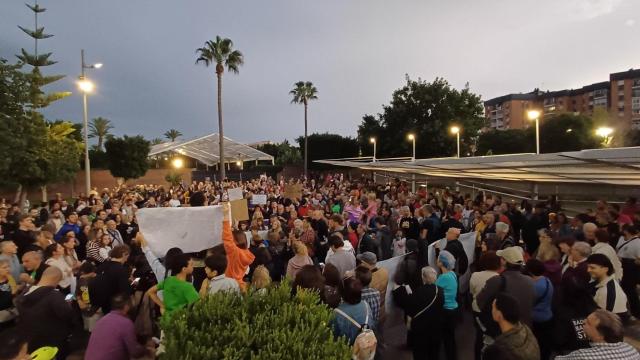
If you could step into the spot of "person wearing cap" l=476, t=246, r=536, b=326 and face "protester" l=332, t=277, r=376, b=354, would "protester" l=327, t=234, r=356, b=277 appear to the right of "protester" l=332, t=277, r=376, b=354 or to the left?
right

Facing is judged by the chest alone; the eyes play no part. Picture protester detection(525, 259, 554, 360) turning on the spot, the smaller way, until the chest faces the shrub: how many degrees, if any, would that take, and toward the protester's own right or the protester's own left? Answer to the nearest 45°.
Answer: approximately 90° to the protester's own left

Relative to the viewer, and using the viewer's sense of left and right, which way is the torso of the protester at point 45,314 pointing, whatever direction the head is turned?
facing away from the viewer and to the right of the viewer

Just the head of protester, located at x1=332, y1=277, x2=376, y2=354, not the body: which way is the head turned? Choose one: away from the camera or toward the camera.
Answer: away from the camera

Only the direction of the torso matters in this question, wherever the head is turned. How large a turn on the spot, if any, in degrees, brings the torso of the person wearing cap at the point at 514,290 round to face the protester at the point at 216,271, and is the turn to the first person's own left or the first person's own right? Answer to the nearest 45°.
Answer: approximately 90° to the first person's own left

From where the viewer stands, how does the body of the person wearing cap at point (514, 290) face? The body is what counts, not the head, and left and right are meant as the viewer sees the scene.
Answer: facing away from the viewer and to the left of the viewer

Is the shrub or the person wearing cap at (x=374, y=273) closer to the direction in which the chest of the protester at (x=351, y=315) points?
the person wearing cap

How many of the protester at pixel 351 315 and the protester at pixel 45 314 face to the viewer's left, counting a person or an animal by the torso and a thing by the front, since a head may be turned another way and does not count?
0

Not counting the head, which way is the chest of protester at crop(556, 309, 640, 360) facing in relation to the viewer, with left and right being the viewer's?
facing away from the viewer and to the left of the viewer

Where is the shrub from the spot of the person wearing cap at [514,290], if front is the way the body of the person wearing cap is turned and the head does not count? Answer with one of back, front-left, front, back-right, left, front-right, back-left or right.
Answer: left

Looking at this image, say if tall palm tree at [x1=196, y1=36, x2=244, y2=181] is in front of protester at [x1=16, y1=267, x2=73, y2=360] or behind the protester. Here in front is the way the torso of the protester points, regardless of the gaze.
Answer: in front

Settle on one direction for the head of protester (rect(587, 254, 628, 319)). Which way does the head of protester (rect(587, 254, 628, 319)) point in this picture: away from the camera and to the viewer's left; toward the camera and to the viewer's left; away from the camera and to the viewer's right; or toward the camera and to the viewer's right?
toward the camera and to the viewer's left

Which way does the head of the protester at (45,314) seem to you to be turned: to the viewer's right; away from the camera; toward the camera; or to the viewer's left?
away from the camera
